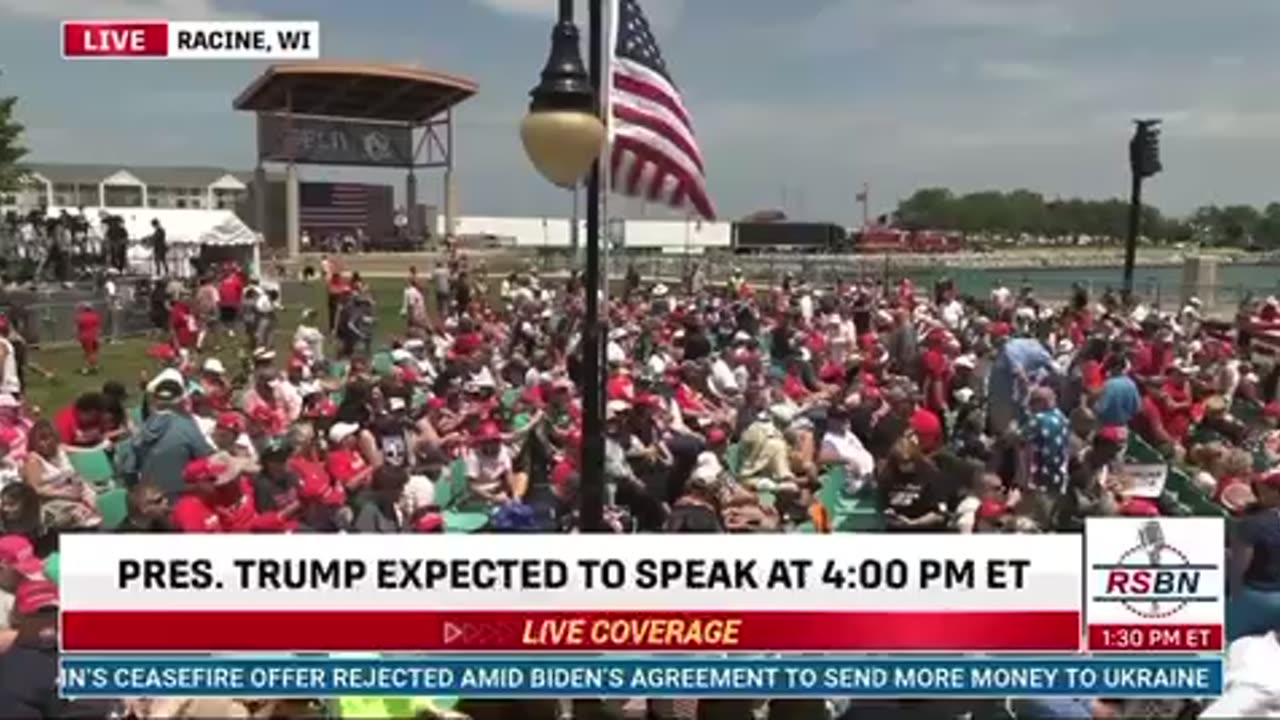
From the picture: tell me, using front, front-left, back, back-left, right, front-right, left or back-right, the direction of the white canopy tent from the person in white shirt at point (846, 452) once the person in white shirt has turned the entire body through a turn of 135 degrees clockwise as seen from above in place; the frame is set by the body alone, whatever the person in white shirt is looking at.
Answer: back-left

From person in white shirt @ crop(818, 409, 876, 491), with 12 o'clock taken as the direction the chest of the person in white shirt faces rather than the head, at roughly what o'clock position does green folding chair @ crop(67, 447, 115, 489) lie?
The green folding chair is roughly at 10 o'clock from the person in white shirt.

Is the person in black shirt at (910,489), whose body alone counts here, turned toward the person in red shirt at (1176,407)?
no

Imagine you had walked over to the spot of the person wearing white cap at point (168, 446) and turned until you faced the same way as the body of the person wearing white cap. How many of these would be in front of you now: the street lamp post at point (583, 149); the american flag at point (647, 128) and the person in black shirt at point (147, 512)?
0

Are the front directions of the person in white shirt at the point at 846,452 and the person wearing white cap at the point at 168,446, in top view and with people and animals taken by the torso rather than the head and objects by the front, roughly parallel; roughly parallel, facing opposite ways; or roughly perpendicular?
roughly parallel

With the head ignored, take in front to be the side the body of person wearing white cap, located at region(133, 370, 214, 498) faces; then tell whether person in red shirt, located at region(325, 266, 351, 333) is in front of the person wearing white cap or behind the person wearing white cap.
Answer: in front

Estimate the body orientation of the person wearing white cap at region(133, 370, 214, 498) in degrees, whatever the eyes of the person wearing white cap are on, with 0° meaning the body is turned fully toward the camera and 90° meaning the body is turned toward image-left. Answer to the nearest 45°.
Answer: approximately 180°

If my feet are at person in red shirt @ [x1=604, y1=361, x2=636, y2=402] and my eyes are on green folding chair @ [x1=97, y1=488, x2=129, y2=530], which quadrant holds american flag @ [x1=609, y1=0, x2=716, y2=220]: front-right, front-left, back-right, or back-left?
front-left

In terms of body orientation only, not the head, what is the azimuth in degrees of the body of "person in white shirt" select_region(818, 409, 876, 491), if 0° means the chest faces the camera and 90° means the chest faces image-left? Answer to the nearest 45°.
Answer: approximately 135°
